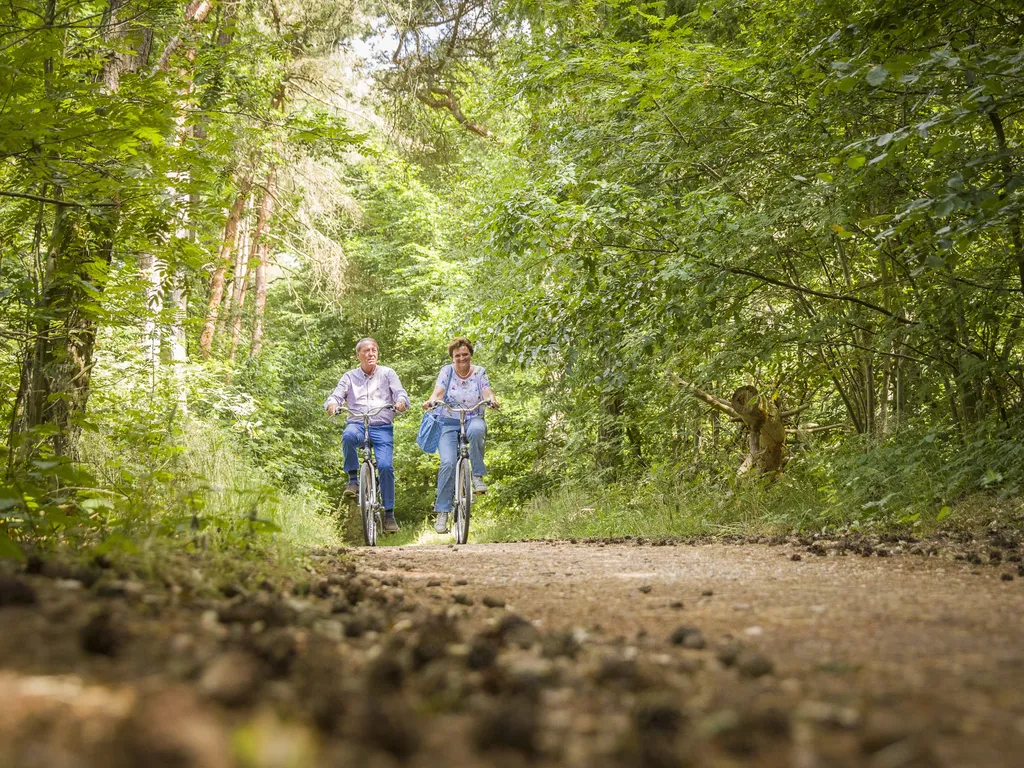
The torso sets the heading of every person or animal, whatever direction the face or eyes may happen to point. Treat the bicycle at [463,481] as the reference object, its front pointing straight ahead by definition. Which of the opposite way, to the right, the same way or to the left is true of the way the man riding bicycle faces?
the same way

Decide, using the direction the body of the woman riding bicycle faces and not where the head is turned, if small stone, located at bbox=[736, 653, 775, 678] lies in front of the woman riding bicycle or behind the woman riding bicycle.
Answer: in front

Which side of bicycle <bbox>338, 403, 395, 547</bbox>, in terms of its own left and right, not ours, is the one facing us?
front

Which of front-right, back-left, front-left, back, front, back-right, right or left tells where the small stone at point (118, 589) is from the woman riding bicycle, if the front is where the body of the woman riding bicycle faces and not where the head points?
front

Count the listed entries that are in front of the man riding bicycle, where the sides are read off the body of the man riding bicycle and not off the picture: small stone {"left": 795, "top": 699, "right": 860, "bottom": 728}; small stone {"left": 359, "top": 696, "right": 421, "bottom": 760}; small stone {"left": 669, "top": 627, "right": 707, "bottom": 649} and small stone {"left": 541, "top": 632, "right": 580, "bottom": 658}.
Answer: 4

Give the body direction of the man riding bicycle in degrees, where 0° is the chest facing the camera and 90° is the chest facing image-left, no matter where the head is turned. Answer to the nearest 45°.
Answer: approximately 0°

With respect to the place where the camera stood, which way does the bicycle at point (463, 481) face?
facing the viewer

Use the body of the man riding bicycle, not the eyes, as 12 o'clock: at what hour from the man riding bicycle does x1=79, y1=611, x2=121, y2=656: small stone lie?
The small stone is roughly at 12 o'clock from the man riding bicycle.

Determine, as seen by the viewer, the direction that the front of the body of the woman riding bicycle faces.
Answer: toward the camera

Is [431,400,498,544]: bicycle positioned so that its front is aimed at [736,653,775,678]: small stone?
yes

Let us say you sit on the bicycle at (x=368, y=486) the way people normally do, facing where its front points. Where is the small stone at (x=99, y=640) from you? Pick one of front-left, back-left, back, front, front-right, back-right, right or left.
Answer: front

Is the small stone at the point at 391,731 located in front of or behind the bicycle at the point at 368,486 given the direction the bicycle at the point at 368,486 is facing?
in front

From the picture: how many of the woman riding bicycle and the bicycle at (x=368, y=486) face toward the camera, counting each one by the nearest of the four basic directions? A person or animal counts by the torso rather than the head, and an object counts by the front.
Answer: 2

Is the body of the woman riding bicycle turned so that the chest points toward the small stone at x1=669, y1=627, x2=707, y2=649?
yes

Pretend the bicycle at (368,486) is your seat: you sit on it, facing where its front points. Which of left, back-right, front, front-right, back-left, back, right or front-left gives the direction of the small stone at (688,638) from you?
front

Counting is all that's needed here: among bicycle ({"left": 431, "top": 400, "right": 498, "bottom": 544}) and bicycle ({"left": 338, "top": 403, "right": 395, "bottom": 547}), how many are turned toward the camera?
2

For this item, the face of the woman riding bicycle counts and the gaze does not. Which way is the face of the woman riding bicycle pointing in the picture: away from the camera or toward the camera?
toward the camera
